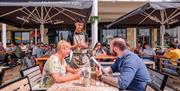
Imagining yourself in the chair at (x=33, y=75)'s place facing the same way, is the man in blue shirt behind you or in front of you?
in front

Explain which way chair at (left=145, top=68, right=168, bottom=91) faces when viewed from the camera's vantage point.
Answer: facing the viewer and to the left of the viewer

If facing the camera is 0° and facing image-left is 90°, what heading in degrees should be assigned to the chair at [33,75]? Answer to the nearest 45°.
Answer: approximately 315°

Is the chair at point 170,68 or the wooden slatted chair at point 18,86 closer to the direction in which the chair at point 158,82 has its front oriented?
the wooden slatted chair

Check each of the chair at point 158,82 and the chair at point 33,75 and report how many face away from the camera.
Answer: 0

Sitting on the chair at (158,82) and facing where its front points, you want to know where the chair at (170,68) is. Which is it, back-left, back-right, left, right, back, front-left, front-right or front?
back-right

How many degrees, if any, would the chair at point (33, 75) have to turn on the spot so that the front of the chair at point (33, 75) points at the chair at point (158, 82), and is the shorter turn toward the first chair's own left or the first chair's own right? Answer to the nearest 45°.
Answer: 0° — it already faces it

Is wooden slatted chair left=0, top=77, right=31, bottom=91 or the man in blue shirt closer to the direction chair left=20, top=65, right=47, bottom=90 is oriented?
the man in blue shirt
